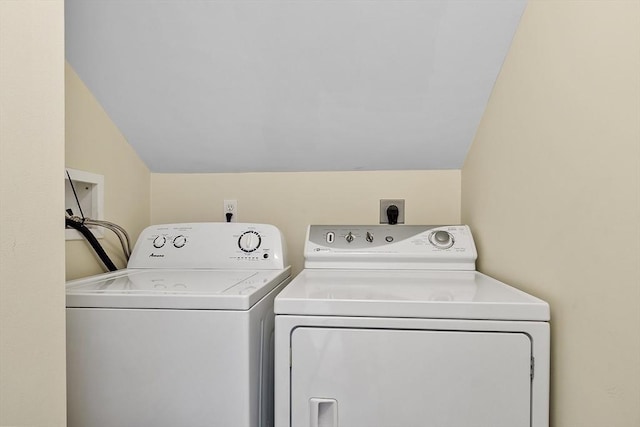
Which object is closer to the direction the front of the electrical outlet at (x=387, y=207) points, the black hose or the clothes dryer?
the clothes dryer

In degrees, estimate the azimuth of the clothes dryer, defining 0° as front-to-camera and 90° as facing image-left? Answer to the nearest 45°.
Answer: approximately 0°

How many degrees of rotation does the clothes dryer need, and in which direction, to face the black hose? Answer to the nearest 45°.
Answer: approximately 90° to its right

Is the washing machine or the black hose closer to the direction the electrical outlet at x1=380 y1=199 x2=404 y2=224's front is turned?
the washing machine

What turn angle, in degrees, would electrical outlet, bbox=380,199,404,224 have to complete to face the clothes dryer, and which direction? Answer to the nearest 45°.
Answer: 0° — it already faces it

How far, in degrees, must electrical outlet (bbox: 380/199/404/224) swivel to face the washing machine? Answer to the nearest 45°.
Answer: approximately 45° to its right

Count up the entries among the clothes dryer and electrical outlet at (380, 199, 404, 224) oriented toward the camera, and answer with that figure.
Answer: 2

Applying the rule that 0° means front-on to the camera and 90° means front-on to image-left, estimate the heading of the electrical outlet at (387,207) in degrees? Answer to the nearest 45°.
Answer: approximately 0°

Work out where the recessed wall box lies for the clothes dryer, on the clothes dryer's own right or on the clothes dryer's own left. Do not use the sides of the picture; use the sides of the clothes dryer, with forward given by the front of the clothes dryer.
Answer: on the clothes dryer's own right

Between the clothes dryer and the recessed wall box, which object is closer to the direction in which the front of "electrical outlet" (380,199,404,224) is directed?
the clothes dryer

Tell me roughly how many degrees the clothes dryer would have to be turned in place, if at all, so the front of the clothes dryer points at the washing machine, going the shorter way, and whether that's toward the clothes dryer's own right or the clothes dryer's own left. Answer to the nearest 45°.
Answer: approximately 90° to the clothes dryer's own right

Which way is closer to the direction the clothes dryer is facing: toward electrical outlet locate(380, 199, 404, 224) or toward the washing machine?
the washing machine

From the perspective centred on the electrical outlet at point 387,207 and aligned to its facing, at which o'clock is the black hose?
The black hose is roughly at 2 o'clock from the electrical outlet.
